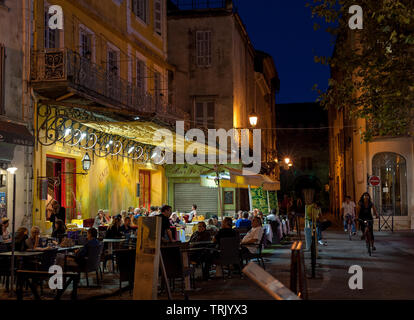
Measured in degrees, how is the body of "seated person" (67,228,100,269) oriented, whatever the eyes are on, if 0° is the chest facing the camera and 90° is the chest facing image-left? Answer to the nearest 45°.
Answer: approximately 90°

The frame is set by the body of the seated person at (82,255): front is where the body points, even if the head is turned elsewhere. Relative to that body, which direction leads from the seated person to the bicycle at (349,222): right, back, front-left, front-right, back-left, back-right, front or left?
back-right

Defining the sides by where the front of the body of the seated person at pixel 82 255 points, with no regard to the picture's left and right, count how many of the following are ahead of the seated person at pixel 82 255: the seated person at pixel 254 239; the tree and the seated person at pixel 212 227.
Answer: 0

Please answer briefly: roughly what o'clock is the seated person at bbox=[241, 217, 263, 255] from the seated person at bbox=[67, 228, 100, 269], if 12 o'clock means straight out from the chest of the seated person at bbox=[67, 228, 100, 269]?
the seated person at bbox=[241, 217, 263, 255] is roughly at 5 o'clock from the seated person at bbox=[67, 228, 100, 269].

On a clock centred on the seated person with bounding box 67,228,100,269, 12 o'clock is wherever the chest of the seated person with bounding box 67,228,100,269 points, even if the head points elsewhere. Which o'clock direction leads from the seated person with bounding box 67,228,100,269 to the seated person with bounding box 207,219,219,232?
the seated person with bounding box 207,219,219,232 is roughly at 4 o'clock from the seated person with bounding box 67,228,100,269.

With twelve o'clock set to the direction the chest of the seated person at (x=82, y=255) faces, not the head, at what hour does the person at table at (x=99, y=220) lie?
The person at table is roughly at 3 o'clock from the seated person.
